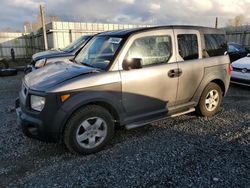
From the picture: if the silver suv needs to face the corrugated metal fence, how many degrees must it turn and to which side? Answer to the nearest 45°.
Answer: approximately 135° to its right

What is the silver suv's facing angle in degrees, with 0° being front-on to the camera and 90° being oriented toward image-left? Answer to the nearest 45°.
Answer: approximately 45°
